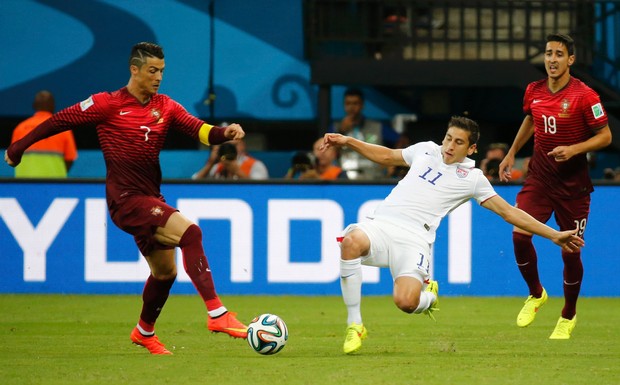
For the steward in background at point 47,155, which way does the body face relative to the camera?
away from the camera

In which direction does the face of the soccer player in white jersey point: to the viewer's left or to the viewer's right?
to the viewer's left

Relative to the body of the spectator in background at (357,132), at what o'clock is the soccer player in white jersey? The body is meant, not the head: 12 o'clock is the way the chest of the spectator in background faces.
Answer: The soccer player in white jersey is roughly at 12 o'clock from the spectator in background.

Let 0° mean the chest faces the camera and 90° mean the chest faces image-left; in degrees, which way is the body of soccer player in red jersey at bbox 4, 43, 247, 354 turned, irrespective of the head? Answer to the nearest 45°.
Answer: approximately 315°

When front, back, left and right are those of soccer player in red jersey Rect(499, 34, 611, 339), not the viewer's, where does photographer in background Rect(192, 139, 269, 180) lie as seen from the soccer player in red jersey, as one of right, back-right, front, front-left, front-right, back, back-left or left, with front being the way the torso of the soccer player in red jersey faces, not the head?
right

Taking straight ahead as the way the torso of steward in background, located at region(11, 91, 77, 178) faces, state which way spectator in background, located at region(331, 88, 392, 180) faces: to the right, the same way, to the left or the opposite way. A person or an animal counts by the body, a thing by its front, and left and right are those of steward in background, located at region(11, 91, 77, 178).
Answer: the opposite way

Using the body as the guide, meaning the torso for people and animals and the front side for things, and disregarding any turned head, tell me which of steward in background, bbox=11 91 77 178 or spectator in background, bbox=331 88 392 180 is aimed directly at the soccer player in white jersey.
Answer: spectator in background, bbox=331 88 392 180

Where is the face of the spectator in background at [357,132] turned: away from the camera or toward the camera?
toward the camera

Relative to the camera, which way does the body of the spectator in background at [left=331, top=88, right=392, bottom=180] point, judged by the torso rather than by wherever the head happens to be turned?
toward the camera

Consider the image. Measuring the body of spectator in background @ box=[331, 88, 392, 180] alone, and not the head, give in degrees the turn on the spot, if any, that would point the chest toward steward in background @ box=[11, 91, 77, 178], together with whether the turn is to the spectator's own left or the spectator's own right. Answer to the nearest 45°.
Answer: approximately 90° to the spectator's own right

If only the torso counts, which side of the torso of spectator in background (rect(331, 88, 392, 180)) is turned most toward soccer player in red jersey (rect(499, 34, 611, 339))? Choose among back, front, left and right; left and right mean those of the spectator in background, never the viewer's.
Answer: front

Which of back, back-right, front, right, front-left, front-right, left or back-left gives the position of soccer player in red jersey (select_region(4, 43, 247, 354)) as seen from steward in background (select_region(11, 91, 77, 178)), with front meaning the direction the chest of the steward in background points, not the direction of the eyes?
back

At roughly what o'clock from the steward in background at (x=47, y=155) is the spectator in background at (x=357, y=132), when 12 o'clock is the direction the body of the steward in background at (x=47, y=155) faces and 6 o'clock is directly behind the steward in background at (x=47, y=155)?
the spectator in background at (x=357, y=132) is roughly at 3 o'clock from the steward in background at (x=47, y=155).

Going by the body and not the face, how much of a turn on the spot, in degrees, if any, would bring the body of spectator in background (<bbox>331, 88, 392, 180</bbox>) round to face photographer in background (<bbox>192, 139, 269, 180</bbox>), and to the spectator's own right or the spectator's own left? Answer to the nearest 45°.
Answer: approximately 90° to the spectator's own right

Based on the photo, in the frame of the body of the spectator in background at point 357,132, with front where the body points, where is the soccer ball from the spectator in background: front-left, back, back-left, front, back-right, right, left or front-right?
front

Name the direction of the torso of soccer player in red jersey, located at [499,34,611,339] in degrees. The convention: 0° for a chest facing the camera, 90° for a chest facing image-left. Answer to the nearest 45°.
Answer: approximately 45°

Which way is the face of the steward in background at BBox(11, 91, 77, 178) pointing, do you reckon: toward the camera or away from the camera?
away from the camera

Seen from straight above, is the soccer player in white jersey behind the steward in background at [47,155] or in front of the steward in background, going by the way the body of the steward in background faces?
behind

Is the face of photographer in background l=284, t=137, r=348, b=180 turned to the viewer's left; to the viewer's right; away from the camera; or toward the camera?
toward the camera

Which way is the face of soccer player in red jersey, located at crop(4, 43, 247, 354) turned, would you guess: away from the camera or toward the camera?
toward the camera

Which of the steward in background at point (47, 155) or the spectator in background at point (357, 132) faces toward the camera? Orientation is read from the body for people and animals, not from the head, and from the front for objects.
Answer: the spectator in background at point (357, 132)
